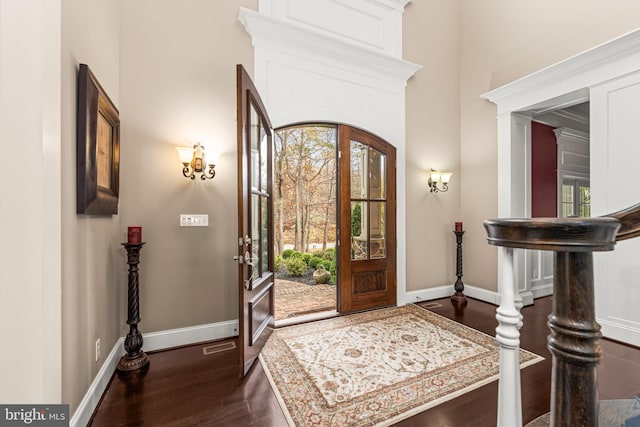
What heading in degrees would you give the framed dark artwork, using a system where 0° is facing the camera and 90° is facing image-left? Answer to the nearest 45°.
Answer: approximately 270°

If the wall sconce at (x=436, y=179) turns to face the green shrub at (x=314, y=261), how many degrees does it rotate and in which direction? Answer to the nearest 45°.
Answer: approximately 180°

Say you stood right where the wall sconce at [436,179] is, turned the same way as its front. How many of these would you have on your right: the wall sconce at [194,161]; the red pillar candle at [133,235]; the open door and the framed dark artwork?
4

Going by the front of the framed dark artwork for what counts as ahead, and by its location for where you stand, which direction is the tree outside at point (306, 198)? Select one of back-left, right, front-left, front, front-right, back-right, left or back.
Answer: front-left

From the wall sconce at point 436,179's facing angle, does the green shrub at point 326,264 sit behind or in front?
behind

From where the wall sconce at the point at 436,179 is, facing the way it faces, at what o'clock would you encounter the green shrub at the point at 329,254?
The green shrub is roughly at 6 o'clock from the wall sconce.

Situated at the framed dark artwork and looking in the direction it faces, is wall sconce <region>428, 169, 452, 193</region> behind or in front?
in front

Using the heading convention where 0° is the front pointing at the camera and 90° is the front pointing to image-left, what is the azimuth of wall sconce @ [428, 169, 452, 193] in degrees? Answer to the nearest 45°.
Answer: approximately 315°

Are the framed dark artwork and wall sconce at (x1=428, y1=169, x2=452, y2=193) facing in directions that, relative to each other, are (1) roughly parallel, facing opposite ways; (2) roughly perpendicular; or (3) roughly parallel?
roughly perpendicular

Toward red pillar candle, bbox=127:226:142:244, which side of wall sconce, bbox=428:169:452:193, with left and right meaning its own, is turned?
right

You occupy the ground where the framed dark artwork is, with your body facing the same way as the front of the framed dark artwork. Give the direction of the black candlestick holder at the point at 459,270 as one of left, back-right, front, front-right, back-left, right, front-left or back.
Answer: front

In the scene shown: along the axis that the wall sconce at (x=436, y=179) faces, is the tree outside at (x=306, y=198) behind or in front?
behind

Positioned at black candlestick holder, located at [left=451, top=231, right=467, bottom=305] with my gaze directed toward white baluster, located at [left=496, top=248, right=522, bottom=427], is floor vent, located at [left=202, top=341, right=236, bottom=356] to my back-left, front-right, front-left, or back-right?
front-right

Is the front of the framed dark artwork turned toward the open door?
yes

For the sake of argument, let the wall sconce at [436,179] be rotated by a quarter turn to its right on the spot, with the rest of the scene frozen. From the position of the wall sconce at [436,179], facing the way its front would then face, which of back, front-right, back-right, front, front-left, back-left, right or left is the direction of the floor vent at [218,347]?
front

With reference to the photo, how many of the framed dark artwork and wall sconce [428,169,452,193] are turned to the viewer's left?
0

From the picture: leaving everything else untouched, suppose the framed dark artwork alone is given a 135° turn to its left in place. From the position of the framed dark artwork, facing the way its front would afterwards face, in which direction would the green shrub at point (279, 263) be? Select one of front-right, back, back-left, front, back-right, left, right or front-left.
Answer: right

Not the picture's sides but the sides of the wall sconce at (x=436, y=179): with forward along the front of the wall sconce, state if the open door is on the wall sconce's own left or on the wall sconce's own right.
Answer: on the wall sconce's own right

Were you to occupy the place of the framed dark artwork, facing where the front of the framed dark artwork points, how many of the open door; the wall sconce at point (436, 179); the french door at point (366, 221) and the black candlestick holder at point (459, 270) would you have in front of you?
4
